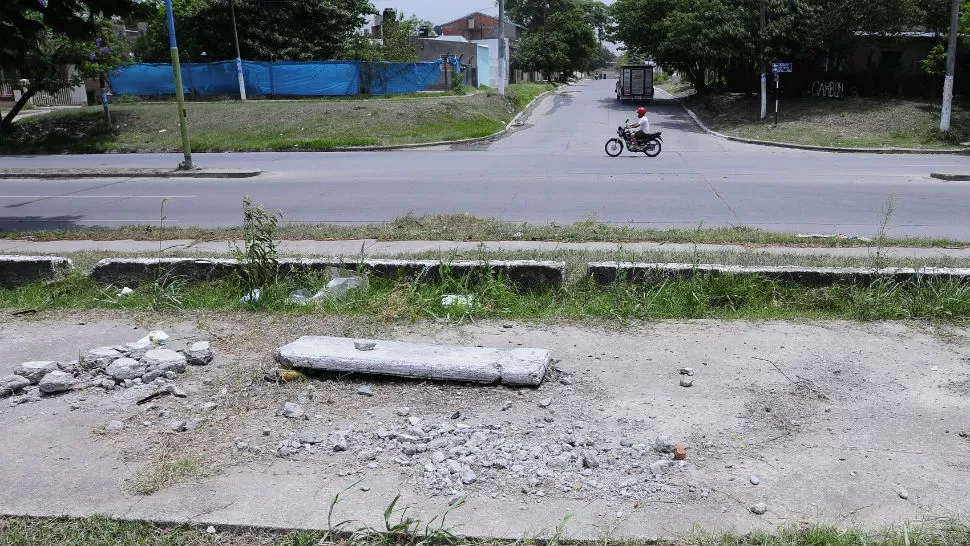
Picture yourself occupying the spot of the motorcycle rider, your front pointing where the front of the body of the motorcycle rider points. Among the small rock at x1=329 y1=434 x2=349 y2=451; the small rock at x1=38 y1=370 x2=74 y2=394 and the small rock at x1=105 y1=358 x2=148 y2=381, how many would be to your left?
3

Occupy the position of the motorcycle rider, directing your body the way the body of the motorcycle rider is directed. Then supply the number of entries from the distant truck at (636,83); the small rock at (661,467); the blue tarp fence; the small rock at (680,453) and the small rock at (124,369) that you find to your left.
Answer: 3

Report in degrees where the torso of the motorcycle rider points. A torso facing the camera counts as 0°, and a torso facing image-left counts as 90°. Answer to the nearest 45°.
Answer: approximately 90°

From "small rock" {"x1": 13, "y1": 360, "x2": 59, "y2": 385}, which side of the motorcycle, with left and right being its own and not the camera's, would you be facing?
left

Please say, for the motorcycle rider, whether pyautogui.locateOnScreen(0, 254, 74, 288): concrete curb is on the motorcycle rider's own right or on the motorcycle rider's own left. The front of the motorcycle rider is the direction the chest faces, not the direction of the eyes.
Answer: on the motorcycle rider's own left

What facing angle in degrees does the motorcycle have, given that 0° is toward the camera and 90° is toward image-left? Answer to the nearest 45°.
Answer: approximately 90°

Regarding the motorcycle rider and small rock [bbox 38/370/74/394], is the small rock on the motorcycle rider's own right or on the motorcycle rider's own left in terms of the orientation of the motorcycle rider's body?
on the motorcycle rider's own left

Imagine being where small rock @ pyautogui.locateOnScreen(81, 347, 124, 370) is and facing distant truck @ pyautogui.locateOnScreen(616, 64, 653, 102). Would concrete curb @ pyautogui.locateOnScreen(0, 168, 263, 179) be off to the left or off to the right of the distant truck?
left
